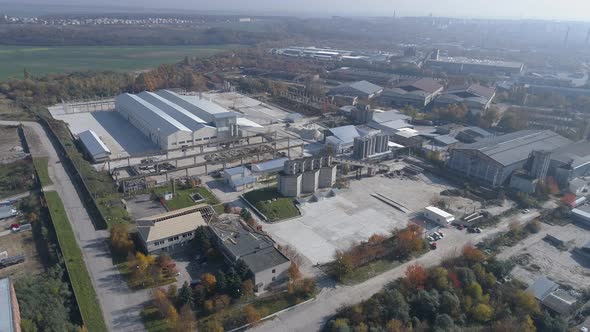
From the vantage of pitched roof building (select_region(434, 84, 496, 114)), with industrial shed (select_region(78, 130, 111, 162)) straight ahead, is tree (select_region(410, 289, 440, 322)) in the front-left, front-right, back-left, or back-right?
front-left

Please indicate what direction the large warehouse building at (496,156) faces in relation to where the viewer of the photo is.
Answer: facing the viewer and to the left of the viewer

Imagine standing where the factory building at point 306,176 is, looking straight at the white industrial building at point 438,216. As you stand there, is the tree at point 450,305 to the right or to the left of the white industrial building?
right

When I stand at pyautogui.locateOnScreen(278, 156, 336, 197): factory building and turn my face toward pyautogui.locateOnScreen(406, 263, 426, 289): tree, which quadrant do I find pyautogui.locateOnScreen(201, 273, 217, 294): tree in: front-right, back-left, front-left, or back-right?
front-right

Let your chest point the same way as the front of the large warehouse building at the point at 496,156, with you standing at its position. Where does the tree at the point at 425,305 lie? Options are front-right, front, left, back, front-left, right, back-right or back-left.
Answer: front-left
